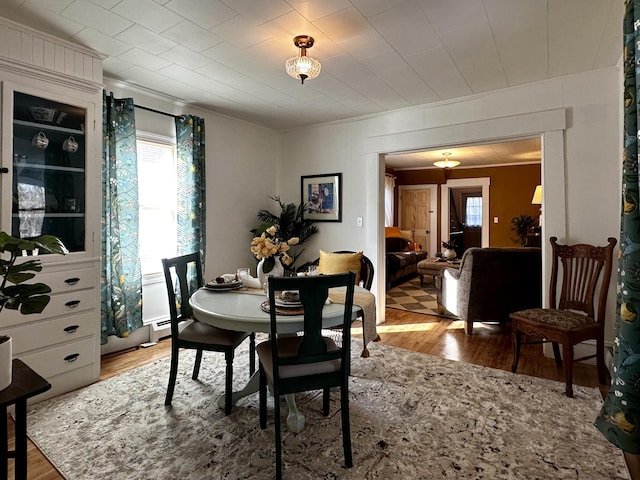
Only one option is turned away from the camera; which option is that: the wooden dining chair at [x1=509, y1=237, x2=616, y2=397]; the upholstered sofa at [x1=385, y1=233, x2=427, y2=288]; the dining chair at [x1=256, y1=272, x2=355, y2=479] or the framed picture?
the dining chair

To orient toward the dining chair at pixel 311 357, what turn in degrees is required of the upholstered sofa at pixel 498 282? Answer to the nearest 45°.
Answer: approximately 135° to its left

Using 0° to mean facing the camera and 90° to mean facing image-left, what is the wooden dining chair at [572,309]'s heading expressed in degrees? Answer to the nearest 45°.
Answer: approximately 45°

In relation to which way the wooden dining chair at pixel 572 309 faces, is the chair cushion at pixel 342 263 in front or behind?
in front

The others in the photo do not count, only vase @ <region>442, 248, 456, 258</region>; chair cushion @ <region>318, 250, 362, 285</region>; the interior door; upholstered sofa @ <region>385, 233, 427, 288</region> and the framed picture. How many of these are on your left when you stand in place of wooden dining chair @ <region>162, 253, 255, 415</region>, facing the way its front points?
5

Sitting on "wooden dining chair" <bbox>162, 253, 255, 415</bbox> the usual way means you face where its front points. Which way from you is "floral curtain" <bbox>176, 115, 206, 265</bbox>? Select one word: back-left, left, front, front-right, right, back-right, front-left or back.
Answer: back-left

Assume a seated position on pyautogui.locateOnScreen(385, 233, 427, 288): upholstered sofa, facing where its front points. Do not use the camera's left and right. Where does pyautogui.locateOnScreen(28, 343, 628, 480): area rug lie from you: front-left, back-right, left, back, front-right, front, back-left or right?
front-right

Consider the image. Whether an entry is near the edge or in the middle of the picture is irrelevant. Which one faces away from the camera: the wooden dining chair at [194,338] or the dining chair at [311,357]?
the dining chair

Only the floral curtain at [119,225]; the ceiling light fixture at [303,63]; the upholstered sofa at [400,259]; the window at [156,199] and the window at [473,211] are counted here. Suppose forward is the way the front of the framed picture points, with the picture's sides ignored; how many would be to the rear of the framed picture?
2

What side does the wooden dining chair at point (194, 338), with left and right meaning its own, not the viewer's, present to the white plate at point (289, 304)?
front

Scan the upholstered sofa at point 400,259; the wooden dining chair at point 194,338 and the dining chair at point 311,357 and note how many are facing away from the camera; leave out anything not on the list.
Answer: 1

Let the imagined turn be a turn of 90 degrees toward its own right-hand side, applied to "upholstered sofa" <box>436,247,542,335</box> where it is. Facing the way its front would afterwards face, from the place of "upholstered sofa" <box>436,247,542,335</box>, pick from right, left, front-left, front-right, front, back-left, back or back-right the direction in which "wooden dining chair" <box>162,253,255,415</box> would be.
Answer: back

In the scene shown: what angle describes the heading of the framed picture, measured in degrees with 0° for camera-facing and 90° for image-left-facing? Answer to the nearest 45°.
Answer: approximately 45°

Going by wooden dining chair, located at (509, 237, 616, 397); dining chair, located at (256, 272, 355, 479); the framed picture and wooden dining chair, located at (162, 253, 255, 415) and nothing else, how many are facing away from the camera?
1

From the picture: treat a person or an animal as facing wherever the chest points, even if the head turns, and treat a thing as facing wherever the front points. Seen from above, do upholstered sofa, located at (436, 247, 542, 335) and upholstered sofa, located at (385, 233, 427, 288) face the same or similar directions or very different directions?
very different directions
